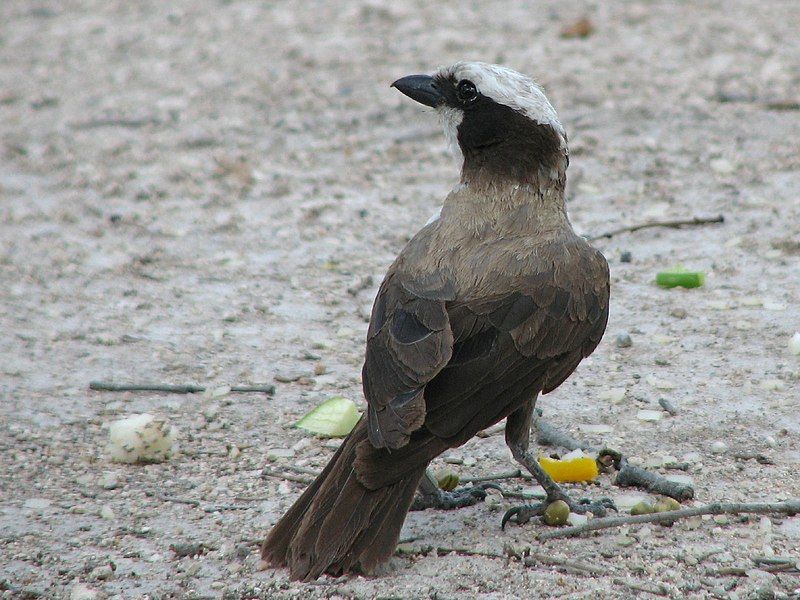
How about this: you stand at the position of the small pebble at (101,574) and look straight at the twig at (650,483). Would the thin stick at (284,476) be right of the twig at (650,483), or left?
left

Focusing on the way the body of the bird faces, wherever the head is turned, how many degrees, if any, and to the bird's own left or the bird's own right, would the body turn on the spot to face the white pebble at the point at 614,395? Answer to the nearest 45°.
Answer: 0° — it already faces it

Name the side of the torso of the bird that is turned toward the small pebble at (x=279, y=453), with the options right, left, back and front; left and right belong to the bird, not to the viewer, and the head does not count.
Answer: left

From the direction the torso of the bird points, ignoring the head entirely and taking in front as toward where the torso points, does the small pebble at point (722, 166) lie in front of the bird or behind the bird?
in front

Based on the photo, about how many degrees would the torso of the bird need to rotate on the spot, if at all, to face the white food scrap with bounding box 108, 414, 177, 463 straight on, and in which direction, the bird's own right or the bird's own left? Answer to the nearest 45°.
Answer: approximately 135° to the bird's own left

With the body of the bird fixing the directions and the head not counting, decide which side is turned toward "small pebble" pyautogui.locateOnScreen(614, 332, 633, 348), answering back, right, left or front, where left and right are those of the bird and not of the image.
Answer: front

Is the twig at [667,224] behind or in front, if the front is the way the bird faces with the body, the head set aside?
in front

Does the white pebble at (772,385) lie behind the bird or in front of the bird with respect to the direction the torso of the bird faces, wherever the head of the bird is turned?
in front

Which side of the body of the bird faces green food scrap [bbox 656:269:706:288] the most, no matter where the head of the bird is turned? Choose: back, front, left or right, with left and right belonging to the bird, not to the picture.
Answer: front

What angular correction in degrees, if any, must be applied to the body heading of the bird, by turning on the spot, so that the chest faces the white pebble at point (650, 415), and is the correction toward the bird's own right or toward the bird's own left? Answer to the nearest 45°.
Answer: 0° — it already faces it

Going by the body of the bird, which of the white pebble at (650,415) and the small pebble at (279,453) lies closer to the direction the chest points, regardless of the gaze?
the white pebble

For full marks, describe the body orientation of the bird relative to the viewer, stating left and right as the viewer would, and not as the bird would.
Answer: facing away from the viewer and to the right of the viewer

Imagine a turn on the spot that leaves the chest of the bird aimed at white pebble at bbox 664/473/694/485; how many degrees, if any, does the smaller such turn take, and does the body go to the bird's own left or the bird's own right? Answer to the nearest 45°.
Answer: approximately 45° to the bird's own right
